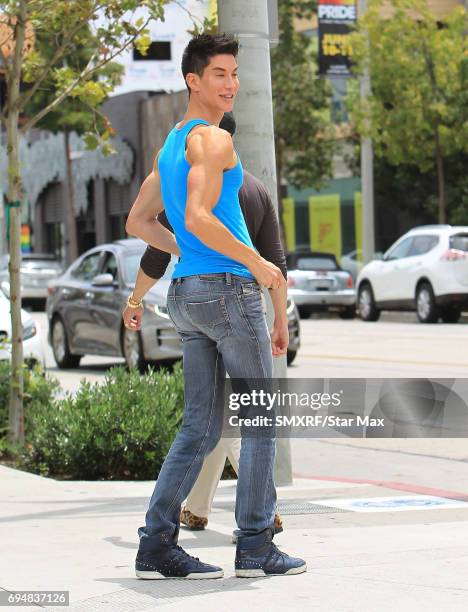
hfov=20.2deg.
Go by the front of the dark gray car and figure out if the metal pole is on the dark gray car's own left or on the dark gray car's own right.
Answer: on the dark gray car's own left

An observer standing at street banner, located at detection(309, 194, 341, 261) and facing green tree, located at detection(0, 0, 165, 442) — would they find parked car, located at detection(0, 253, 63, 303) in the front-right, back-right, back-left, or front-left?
front-right

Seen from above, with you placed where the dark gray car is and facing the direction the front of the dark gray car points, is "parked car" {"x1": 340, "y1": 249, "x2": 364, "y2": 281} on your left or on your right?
on your left

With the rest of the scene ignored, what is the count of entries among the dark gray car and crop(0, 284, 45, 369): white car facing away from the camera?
0

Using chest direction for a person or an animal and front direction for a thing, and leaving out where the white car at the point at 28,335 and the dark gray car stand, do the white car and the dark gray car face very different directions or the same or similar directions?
same or similar directions

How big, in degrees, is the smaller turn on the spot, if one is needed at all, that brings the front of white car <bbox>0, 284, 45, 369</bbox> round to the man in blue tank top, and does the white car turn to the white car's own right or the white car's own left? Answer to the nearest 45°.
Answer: approximately 45° to the white car's own right

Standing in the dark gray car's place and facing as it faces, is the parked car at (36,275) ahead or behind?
behind

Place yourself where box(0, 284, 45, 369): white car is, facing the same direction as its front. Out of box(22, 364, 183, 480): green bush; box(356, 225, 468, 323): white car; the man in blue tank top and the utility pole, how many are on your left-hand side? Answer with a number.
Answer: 1

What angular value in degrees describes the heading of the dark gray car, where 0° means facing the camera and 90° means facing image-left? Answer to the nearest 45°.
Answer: approximately 315°

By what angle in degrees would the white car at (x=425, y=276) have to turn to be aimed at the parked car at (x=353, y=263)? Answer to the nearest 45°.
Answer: approximately 45° to its right
